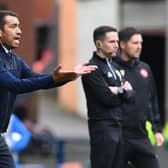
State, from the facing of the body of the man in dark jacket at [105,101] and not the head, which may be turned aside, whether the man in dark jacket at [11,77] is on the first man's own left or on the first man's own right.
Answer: on the first man's own right

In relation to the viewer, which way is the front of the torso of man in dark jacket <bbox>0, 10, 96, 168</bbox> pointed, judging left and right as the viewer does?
facing to the right of the viewer

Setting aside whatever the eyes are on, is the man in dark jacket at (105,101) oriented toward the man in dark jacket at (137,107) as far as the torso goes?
no

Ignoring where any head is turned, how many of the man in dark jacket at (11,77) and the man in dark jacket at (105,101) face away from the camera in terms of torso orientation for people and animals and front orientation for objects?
0

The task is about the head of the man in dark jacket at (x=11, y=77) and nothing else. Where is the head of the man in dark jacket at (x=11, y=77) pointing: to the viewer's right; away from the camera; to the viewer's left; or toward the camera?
to the viewer's right

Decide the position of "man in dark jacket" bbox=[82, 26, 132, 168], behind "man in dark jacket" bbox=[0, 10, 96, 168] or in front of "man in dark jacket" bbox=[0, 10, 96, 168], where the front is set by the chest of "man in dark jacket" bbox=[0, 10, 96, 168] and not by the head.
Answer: in front

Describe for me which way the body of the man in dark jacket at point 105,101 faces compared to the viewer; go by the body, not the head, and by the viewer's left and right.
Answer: facing the viewer and to the right of the viewer
